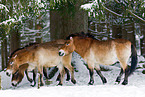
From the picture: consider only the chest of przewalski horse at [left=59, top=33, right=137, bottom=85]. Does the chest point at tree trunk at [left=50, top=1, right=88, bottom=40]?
no

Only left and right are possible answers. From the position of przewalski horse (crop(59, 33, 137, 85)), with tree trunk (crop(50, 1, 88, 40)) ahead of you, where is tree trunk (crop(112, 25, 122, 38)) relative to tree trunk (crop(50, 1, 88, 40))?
right

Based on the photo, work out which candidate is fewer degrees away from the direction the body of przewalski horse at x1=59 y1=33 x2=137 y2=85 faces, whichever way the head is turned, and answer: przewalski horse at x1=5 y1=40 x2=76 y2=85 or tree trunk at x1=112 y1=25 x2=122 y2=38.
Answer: the przewalski horse

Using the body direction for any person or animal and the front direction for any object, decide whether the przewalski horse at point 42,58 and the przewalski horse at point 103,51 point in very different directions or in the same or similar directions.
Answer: same or similar directions

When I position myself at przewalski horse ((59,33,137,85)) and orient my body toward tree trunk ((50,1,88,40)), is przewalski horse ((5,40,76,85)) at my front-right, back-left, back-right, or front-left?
front-left

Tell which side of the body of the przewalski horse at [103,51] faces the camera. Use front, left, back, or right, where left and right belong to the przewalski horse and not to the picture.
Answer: left

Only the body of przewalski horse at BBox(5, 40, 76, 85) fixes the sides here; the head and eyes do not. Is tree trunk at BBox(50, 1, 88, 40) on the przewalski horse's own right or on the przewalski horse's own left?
on the przewalski horse's own right

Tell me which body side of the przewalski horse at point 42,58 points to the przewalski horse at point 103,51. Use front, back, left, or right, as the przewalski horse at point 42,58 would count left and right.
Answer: back

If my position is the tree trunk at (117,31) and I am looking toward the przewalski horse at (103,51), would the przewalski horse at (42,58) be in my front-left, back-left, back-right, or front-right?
front-right

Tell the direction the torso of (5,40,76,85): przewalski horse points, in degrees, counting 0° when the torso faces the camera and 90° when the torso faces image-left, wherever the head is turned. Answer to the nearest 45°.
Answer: approximately 90°

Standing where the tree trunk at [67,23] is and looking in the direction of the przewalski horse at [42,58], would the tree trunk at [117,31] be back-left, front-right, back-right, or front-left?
back-left

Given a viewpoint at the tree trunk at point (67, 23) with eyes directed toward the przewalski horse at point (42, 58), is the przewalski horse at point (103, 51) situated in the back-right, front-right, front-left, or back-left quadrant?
front-left

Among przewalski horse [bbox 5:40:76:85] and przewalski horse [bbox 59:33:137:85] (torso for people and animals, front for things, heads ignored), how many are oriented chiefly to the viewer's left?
2

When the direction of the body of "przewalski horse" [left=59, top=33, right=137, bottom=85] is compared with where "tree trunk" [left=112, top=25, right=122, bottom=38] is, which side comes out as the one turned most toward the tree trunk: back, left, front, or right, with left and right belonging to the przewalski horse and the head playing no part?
right

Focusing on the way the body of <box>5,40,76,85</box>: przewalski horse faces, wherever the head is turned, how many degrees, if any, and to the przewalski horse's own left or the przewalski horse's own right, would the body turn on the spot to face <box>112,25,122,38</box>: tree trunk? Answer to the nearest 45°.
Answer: approximately 135° to the przewalski horse's own right

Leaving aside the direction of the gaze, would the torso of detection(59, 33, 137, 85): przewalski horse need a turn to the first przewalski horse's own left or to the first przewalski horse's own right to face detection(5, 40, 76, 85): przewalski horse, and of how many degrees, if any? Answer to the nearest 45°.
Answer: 0° — it already faces it
